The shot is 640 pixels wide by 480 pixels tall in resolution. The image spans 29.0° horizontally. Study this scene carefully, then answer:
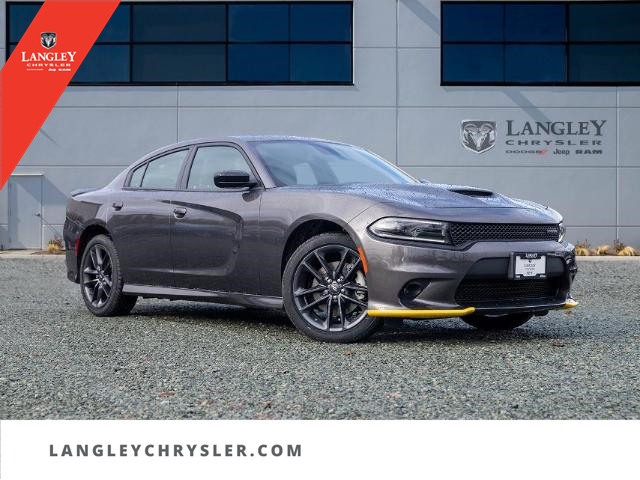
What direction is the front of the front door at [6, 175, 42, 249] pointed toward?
toward the camera

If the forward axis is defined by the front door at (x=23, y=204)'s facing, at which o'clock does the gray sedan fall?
The gray sedan is roughly at 12 o'clock from the front door.

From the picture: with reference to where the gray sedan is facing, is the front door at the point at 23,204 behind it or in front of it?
behind

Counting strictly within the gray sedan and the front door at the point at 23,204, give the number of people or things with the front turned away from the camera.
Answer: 0

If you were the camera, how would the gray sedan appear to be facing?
facing the viewer and to the right of the viewer
